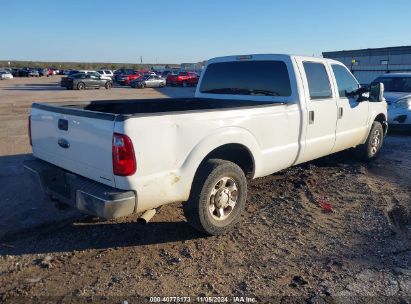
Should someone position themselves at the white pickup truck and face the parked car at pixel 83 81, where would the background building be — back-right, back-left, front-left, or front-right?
front-right

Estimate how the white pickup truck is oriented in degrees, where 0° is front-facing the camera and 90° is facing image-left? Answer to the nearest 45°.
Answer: approximately 225°

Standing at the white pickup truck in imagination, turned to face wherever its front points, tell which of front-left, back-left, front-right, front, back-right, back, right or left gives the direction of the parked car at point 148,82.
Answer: front-left

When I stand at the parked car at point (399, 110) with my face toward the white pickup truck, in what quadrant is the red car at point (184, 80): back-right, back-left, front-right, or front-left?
back-right

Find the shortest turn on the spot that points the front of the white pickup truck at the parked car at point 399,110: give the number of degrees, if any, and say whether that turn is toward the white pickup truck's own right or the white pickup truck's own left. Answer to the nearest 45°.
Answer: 0° — it already faces it

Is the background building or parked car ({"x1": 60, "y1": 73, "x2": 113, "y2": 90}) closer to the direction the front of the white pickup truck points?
the background building

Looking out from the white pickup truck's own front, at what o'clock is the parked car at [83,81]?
The parked car is roughly at 10 o'clock from the white pickup truck.
